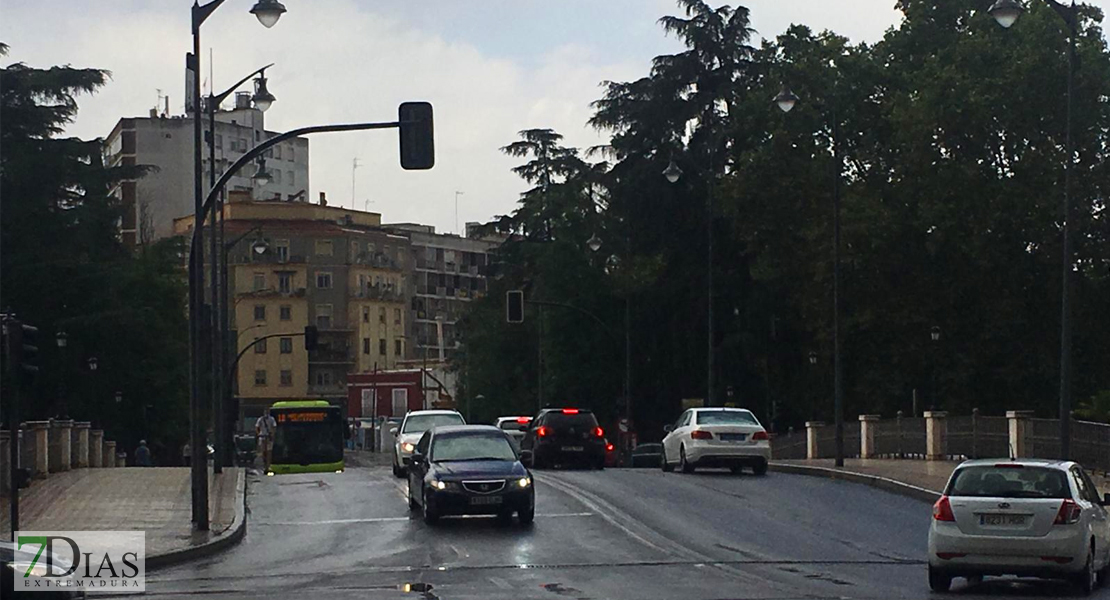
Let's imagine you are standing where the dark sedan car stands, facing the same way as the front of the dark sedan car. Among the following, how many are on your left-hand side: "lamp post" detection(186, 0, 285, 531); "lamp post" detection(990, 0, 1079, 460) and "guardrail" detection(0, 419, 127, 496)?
1

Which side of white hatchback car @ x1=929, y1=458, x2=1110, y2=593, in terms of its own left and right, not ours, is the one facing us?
back

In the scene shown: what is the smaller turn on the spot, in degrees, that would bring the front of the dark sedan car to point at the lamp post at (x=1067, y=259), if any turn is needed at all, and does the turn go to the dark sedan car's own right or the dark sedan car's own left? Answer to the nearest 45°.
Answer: approximately 90° to the dark sedan car's own left

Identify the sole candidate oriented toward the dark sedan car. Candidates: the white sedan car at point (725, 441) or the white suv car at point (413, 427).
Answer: the white suv car at point (413, 427)

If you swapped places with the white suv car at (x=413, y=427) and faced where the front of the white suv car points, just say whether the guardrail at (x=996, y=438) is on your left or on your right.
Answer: on your left

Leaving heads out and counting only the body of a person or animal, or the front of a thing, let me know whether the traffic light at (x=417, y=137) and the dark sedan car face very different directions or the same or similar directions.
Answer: very different directions

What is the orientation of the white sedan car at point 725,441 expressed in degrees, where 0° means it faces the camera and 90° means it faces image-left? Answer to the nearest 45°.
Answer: approximately 180°

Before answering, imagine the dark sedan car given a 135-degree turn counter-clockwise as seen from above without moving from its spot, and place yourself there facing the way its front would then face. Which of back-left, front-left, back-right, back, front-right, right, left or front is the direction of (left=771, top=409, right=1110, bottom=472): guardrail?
front

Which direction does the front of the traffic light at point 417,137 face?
away from the camera

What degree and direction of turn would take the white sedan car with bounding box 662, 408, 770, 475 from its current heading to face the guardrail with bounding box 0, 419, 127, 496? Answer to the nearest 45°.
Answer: approximately 90° to its left

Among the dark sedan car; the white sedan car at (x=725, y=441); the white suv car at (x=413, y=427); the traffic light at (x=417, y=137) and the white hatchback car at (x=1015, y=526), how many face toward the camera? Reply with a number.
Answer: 2

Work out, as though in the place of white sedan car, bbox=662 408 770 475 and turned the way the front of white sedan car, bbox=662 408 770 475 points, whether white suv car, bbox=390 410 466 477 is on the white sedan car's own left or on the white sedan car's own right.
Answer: on the white sedan car's own left

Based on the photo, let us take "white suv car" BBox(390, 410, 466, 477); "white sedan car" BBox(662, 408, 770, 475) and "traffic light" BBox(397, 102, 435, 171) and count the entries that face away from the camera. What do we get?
2

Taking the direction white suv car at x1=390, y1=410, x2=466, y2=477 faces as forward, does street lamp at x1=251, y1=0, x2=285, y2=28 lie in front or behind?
in front

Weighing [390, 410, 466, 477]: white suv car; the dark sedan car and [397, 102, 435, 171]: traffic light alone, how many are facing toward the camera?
2

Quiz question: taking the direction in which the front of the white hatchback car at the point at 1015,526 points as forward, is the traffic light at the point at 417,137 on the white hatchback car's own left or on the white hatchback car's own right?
on the white hatchback car's own left

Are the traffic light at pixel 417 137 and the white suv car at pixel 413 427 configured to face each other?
yes
